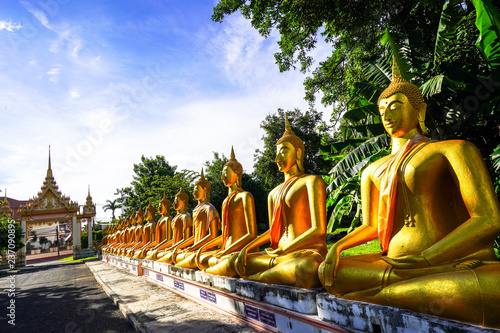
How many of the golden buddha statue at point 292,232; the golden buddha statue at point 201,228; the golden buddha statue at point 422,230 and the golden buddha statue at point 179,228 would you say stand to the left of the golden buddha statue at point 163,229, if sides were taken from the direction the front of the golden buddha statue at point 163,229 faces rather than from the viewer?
4

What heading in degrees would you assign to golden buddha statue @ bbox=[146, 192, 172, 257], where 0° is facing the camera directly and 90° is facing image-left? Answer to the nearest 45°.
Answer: approximately 90°

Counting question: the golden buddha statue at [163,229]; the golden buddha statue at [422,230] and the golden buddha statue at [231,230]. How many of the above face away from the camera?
0

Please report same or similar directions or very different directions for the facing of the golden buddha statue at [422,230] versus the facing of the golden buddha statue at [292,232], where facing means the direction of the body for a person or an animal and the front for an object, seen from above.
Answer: same or similar directions

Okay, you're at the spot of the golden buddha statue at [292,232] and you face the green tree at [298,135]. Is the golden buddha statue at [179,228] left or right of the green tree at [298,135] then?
left

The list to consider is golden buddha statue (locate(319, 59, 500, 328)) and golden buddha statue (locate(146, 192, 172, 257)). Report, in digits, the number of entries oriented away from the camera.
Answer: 0

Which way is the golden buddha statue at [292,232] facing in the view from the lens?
facing the viewer and to the left of the viewer

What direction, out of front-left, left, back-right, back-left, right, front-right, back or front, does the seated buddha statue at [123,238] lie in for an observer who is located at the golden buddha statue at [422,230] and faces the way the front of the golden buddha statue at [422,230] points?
right

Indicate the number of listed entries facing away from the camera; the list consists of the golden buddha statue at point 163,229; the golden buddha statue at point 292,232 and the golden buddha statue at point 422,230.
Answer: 0

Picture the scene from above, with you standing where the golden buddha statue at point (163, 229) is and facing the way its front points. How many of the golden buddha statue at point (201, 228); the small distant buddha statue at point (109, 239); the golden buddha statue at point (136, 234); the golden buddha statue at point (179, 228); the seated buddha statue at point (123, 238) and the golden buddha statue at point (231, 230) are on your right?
3

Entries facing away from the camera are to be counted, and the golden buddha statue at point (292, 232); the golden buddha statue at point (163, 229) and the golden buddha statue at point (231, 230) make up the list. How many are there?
0
